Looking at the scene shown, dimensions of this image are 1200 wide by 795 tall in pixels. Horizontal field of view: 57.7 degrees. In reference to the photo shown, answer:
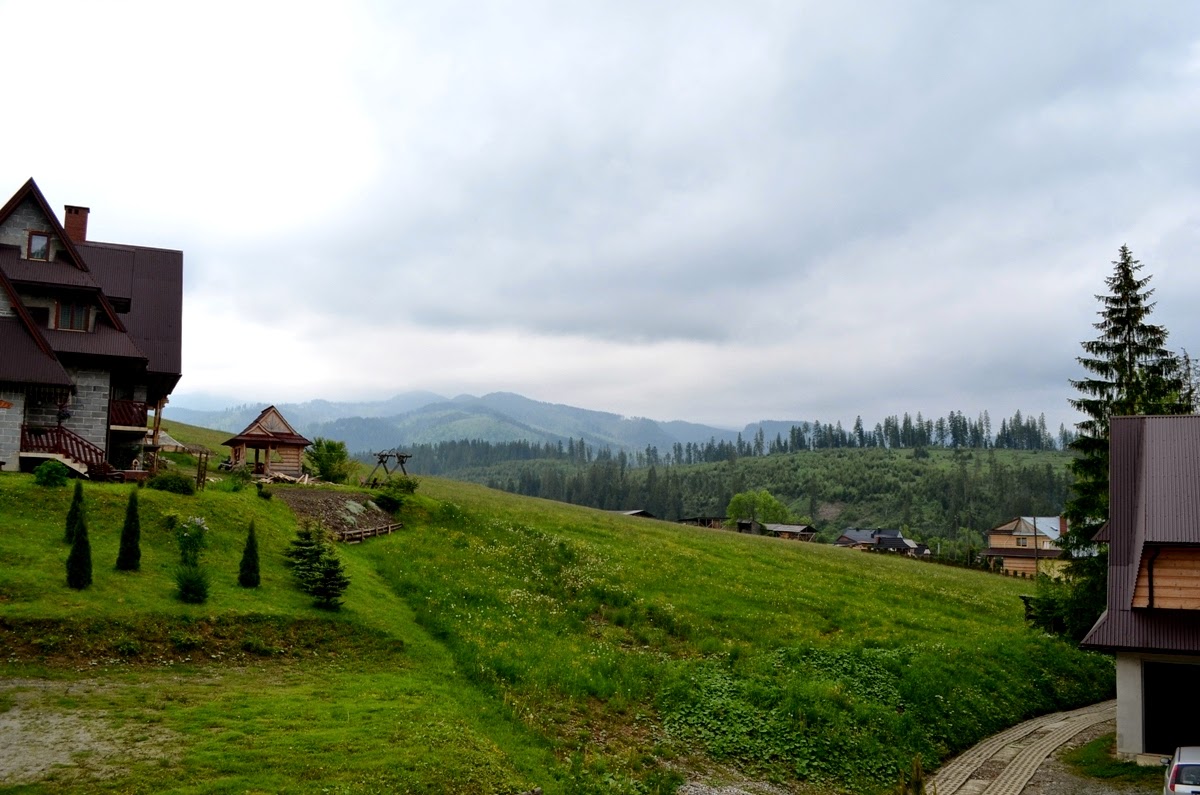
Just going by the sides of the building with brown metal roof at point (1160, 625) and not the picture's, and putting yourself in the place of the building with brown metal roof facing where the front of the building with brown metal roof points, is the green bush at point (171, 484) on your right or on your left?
on your right

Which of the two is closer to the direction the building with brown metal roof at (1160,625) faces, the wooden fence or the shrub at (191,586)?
the shrub

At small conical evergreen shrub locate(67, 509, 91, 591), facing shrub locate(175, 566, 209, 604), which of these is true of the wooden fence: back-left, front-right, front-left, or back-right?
front-left

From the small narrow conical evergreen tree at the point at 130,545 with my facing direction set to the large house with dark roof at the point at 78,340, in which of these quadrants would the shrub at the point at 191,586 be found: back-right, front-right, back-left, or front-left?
back-right
